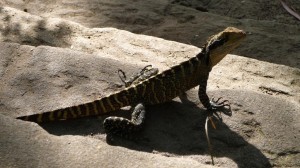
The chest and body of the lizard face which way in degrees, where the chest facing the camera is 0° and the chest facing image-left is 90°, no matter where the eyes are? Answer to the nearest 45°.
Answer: approximately 270°
